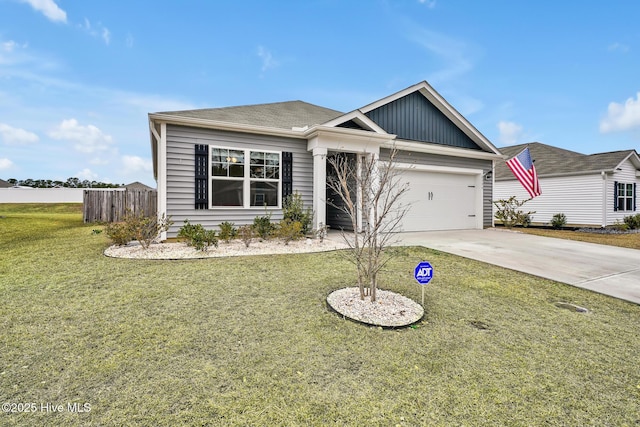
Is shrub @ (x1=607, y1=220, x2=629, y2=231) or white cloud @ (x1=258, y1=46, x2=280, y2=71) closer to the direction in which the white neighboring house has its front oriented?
the shrub

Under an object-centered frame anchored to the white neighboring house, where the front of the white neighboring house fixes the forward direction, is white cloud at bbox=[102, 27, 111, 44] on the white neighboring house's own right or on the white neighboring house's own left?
on the white neighboring house's own right

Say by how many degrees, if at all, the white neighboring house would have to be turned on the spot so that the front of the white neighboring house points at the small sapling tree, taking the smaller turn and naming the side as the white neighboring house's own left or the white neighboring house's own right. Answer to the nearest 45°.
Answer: approximately 45° to the white neighboring house's own right

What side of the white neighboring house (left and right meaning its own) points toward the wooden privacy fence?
right

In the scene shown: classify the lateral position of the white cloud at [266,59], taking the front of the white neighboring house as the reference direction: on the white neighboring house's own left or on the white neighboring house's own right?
on the white neighboring house's own right

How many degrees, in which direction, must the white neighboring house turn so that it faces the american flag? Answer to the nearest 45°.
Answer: approximately 45° to its right

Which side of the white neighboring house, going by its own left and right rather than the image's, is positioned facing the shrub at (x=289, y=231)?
right

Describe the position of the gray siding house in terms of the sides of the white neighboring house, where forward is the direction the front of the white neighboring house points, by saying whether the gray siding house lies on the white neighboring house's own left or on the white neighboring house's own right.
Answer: on the white neighboring house's own right

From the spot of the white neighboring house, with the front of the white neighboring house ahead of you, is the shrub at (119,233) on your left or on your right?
on your right
